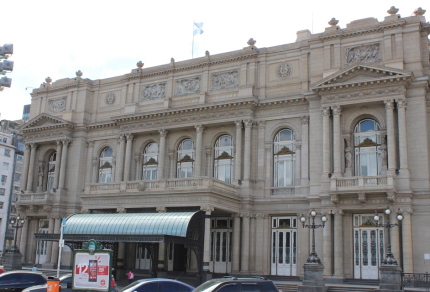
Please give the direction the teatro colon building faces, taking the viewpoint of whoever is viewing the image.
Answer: facing the viewer and to the left of the viewer

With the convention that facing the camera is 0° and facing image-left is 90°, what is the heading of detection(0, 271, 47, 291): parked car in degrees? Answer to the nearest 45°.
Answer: approximately 90°

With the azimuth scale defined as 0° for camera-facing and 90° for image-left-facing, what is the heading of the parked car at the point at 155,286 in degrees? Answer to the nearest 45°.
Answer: approximately 90°

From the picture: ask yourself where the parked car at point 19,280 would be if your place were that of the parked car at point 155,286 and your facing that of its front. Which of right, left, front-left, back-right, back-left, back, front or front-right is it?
front-right

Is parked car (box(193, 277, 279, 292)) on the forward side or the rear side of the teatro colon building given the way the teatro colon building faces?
on the forward side

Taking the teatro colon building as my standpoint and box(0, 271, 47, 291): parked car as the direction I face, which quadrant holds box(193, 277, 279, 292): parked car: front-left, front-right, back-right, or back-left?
front-left

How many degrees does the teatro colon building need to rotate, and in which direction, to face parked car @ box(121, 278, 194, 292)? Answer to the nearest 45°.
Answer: approximately 45° to its left

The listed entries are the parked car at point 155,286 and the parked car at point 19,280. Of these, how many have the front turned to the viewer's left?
2

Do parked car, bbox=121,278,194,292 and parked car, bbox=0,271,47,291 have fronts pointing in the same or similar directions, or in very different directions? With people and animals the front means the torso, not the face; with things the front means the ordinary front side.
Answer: same or similar directions

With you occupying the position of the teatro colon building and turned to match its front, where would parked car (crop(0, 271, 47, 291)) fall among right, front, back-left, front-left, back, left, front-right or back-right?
front

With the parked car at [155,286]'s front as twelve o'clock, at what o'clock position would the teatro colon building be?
The teatro colon building is roughly at 4 o'clock from the parked car.
